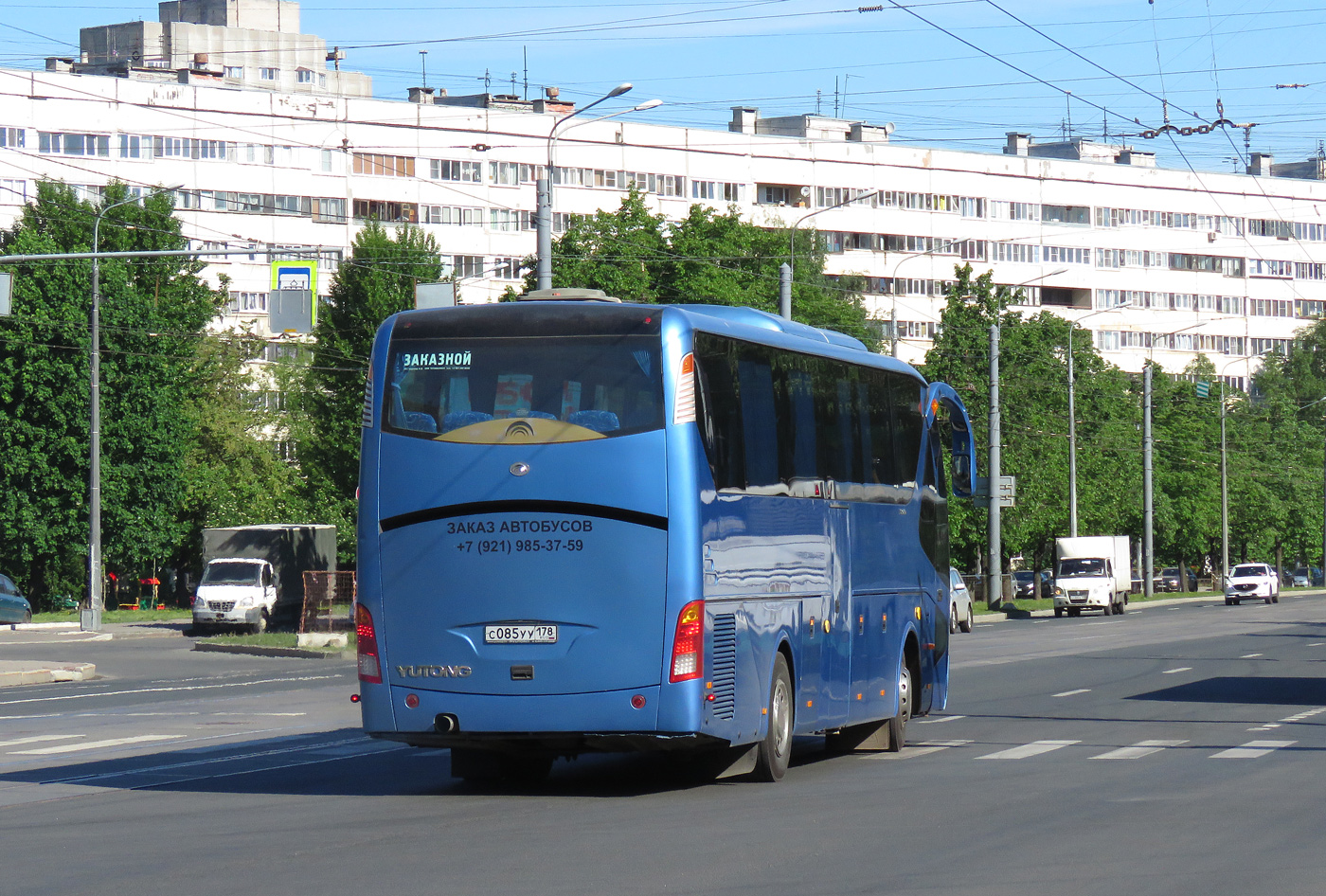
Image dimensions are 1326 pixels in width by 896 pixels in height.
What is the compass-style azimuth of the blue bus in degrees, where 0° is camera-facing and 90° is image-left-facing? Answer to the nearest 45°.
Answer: approximately 180°

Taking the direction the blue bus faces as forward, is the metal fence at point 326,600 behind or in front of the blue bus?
in front

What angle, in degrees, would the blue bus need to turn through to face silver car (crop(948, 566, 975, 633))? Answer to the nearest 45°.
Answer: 0° — it already faces it
